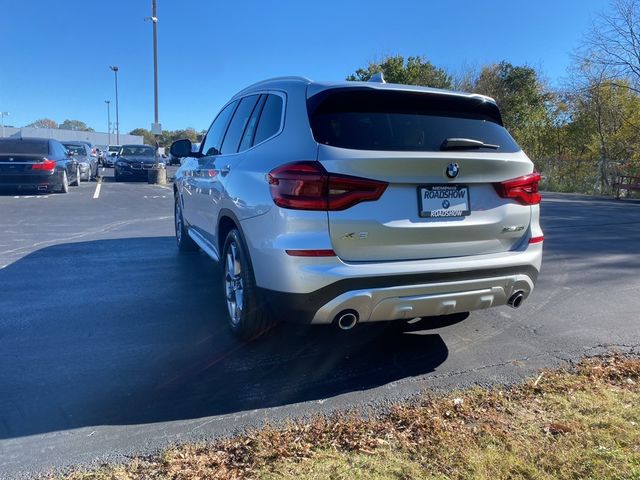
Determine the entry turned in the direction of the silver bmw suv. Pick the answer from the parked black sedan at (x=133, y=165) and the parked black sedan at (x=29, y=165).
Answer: the parked black sedan at (x=133, y=165)

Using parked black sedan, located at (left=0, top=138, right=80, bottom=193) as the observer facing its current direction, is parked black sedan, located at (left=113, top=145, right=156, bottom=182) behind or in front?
in front

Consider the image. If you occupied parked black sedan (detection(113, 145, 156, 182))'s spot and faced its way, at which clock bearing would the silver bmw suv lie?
The silver bmw suv is roughly at 12 o'clock from the parked black sedan.

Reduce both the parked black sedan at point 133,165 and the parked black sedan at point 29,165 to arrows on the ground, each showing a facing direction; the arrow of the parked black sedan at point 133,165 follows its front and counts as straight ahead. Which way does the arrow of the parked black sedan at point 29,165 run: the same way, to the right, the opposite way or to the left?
the opposite way

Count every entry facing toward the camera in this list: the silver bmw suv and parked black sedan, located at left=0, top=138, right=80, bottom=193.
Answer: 0

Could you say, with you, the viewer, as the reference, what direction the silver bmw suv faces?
facing away from the viewer and to the left of the viewer

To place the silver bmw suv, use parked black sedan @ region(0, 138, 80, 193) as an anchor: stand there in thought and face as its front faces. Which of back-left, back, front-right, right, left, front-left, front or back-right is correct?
back

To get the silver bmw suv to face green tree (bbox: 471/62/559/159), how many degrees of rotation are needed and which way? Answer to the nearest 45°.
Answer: approximately 45° to its right

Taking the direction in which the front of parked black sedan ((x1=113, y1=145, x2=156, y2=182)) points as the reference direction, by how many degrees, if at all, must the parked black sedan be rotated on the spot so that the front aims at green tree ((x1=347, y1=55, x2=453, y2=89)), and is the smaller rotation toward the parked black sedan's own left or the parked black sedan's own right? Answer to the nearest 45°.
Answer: approximately 135° to the parked black sedan's own left

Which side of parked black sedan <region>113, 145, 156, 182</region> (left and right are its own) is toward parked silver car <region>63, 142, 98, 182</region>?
right

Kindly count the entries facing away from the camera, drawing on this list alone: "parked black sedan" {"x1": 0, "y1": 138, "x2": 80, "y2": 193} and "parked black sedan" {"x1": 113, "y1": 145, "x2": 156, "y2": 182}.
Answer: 1

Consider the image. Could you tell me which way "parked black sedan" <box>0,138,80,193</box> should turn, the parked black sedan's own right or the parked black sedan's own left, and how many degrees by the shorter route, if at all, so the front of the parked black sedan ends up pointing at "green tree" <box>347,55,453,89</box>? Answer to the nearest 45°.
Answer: approximately 45° to the parked black sedan's own right

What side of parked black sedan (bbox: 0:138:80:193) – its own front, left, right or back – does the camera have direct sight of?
back

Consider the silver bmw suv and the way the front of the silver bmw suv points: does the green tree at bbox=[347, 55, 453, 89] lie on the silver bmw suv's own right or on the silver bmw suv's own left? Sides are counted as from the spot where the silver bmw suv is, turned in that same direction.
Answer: on the silver bmw suv's own right

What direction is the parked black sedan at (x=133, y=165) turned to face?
toward the camera

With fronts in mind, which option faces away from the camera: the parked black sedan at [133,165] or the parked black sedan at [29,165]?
the parked black sedan at [29,165]

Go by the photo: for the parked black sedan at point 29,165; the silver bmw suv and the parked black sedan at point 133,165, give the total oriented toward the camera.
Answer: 1

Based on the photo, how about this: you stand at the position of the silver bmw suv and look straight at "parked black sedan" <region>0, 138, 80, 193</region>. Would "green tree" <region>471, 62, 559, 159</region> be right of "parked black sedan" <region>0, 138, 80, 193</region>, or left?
right

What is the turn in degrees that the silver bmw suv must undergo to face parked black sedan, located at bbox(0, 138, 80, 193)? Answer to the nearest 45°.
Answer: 0° — it already faces it
